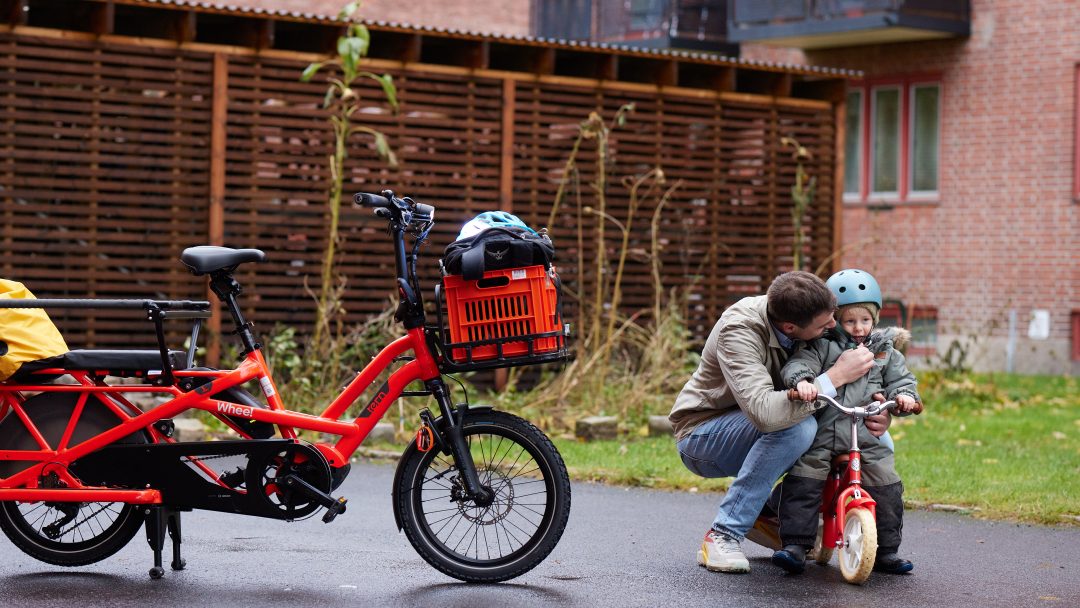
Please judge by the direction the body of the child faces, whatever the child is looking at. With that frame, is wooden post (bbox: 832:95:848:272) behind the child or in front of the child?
behind

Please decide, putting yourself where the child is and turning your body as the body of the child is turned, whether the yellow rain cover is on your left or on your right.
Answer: on your right

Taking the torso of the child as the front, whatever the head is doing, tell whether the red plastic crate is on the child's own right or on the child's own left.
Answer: on the child's own right

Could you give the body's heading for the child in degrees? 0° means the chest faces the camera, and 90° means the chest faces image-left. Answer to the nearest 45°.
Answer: approximately 0°

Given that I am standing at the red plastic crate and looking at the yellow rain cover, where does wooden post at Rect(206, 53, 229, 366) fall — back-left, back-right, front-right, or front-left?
front-right

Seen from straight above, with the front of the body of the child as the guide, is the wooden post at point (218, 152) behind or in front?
behind
